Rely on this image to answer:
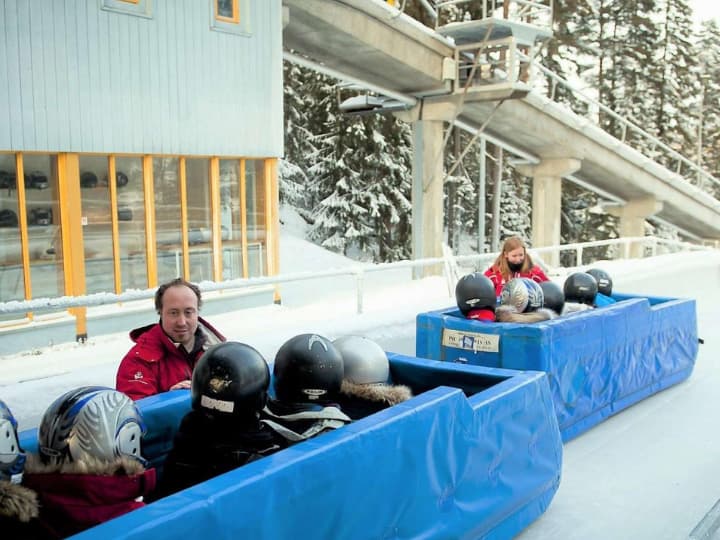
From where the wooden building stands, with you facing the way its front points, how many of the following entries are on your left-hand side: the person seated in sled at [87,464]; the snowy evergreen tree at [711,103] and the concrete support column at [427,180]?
2

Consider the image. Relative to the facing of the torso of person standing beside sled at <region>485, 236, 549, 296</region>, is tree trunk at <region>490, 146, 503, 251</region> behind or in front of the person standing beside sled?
behind

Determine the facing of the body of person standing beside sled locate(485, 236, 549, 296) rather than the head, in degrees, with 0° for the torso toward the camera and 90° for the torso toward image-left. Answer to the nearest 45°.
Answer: approximately 0°

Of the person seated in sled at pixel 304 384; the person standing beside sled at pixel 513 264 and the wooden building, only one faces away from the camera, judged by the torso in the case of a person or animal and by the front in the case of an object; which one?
the person seated in sled at pixel 304 384

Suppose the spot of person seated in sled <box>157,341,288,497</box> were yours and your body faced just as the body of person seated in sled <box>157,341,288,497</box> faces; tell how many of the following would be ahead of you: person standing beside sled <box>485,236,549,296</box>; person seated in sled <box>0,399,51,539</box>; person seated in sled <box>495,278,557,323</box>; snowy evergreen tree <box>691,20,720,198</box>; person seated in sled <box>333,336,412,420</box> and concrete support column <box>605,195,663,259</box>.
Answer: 5

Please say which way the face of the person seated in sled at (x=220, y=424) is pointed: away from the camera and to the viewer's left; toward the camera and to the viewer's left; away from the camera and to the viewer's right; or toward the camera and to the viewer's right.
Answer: away from the camera and to the viewer's right

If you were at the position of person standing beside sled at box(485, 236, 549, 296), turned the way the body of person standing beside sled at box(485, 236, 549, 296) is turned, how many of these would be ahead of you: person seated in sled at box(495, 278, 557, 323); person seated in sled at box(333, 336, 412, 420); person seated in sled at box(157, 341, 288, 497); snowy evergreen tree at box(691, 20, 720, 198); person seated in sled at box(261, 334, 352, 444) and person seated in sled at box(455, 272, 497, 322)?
5

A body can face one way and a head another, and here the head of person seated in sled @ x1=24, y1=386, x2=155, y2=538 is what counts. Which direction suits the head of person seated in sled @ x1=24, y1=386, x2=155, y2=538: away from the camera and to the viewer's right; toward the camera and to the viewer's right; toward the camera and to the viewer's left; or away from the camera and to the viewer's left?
away from the camera and to the viewer's right

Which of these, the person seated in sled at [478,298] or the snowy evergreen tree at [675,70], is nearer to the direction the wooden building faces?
the person seated in sled

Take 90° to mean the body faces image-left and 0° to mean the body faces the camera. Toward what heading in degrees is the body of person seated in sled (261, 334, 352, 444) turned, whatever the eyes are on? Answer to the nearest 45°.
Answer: approximately 180°

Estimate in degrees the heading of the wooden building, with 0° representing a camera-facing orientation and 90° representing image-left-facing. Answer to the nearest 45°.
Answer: approximately 315°

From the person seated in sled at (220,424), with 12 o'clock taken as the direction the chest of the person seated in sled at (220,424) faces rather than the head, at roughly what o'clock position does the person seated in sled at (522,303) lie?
the person seated in sled at (522,303) is roughly at 12 o'clock from the person seated in sled at (220,424).

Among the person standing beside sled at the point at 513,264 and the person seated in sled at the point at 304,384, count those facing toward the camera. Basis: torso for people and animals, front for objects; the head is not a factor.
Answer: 1

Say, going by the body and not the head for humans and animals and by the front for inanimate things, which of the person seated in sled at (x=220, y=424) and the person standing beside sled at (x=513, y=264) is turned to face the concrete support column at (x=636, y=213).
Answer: the person seated in sled at (x=220, y=424)
